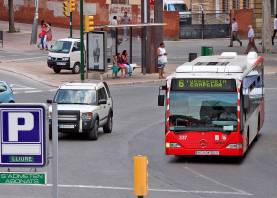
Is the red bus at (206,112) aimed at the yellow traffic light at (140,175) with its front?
yes

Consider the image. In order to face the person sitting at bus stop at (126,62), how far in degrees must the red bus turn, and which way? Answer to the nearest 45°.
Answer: approximately 180°

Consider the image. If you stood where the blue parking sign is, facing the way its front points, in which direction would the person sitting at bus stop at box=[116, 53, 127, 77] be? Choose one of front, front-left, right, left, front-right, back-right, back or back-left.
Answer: back

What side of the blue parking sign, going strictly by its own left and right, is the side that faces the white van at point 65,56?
back

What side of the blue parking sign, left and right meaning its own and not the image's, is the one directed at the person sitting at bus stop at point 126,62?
back

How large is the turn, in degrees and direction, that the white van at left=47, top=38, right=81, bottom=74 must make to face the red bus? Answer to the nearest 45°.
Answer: approximately 45° to its left

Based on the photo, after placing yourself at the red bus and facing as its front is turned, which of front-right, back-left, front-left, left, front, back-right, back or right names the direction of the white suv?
back-right

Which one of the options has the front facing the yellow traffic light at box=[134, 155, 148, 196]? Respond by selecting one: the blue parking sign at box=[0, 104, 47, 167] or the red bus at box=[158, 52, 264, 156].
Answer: the red bus

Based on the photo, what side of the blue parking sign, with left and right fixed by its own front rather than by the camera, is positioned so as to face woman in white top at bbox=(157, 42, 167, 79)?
back

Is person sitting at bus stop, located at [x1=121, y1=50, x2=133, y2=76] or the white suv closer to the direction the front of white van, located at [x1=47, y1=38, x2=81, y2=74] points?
the white suv

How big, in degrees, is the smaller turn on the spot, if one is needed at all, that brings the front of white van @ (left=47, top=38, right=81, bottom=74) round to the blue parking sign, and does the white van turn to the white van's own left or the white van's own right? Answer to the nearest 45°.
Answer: approximately 45° to the white van's own left

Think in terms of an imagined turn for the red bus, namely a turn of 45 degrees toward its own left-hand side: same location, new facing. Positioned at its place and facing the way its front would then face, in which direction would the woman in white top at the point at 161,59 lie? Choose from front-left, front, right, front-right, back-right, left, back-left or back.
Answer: back-left
